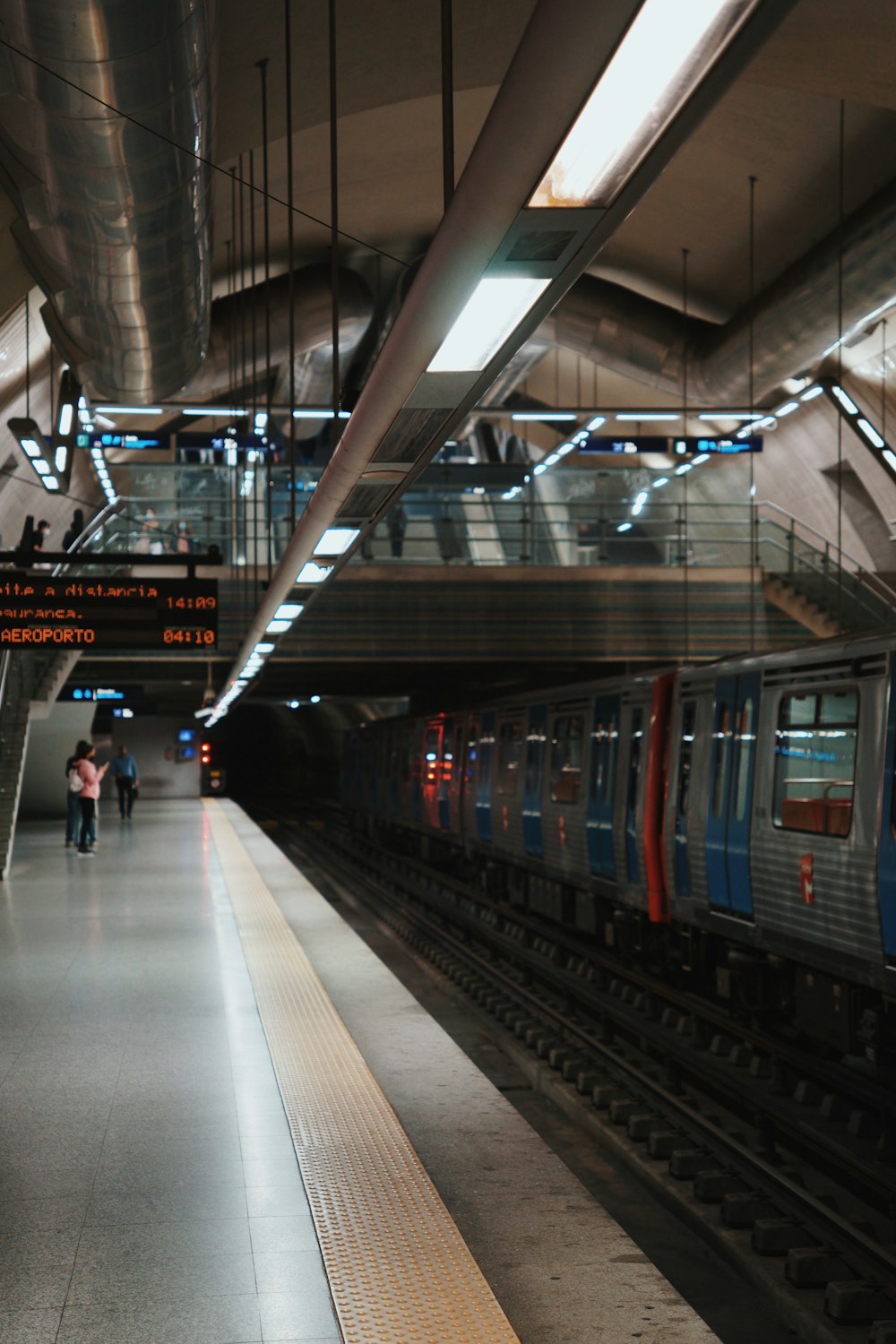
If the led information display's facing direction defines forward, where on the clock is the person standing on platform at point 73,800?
The person standing on platform is roughly at 6 o'clock from the led information display.

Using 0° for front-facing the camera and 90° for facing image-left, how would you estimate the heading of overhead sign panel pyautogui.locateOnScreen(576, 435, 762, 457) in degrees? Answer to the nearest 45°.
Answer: approximately 0°

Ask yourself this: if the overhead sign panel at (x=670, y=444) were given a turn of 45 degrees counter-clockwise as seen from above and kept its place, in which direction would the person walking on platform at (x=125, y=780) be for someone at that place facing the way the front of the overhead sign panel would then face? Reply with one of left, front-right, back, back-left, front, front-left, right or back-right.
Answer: back

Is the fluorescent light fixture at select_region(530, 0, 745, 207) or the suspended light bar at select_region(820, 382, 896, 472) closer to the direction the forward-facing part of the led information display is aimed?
the fluorescent light fixture

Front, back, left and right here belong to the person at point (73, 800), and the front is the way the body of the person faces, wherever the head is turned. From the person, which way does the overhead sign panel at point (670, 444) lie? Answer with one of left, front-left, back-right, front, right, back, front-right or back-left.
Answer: front-right

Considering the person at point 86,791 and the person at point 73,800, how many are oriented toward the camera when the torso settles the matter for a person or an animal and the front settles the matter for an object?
0
